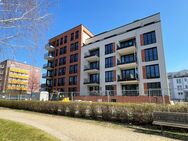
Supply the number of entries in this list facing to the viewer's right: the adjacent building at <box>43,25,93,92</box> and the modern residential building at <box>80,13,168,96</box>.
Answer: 0

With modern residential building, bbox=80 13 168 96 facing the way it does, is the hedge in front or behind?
in front

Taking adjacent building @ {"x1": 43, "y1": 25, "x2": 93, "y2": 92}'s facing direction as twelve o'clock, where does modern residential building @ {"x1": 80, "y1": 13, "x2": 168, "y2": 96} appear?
The modern residential building is roughly at 9 o'clock from the adjacent building.

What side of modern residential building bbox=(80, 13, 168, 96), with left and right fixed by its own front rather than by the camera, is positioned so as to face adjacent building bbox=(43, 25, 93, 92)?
right

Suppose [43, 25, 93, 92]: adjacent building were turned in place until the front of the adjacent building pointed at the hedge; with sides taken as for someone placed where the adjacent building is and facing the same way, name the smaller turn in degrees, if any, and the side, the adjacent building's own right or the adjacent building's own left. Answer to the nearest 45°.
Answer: approximately 45° to the adjacent building's own left

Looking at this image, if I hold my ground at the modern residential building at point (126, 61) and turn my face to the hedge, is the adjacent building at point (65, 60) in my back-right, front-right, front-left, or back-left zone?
back-right

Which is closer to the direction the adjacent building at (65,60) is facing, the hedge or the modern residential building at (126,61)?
the hedge

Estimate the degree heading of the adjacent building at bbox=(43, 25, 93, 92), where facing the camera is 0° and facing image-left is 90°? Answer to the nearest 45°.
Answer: approximately 45°

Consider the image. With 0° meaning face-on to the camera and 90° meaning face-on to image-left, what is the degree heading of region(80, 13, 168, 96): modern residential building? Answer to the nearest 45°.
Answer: approximately 45°
